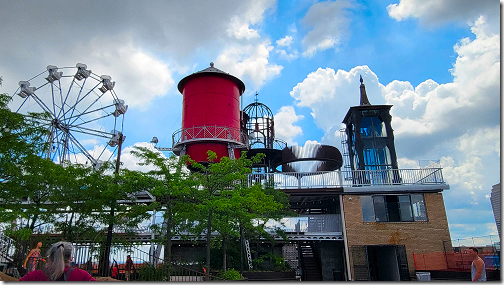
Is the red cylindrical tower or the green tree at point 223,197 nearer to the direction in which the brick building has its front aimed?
the green tree

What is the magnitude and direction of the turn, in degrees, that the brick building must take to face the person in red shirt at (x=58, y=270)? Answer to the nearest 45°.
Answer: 0° — it already faces them

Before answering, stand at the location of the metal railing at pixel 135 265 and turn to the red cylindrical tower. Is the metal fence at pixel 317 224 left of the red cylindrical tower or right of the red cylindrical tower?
right

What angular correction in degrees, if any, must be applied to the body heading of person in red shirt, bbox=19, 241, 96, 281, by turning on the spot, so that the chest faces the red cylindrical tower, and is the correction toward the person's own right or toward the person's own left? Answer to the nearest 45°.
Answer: approximately 45° to the person's own right

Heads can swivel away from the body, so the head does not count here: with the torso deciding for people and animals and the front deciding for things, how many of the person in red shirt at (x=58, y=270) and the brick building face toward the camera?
1

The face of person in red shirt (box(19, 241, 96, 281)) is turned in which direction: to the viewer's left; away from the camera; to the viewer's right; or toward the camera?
away from the camera

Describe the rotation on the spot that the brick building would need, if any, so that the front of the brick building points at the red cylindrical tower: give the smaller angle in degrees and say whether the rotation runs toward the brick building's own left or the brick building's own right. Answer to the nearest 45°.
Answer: approximately 90° to the brick building's own right

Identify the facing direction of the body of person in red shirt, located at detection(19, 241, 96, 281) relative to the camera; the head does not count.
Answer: away from the camera

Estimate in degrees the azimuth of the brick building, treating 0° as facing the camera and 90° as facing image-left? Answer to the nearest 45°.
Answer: approximately 0°

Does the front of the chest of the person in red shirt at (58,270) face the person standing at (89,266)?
yes

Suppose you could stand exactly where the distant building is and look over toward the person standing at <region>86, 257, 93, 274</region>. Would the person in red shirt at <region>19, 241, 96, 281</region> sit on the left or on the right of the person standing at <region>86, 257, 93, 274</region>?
left

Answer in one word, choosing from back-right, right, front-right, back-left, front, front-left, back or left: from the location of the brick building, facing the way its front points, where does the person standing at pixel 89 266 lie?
front-right

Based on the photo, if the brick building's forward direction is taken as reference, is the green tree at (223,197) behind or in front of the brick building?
in front
